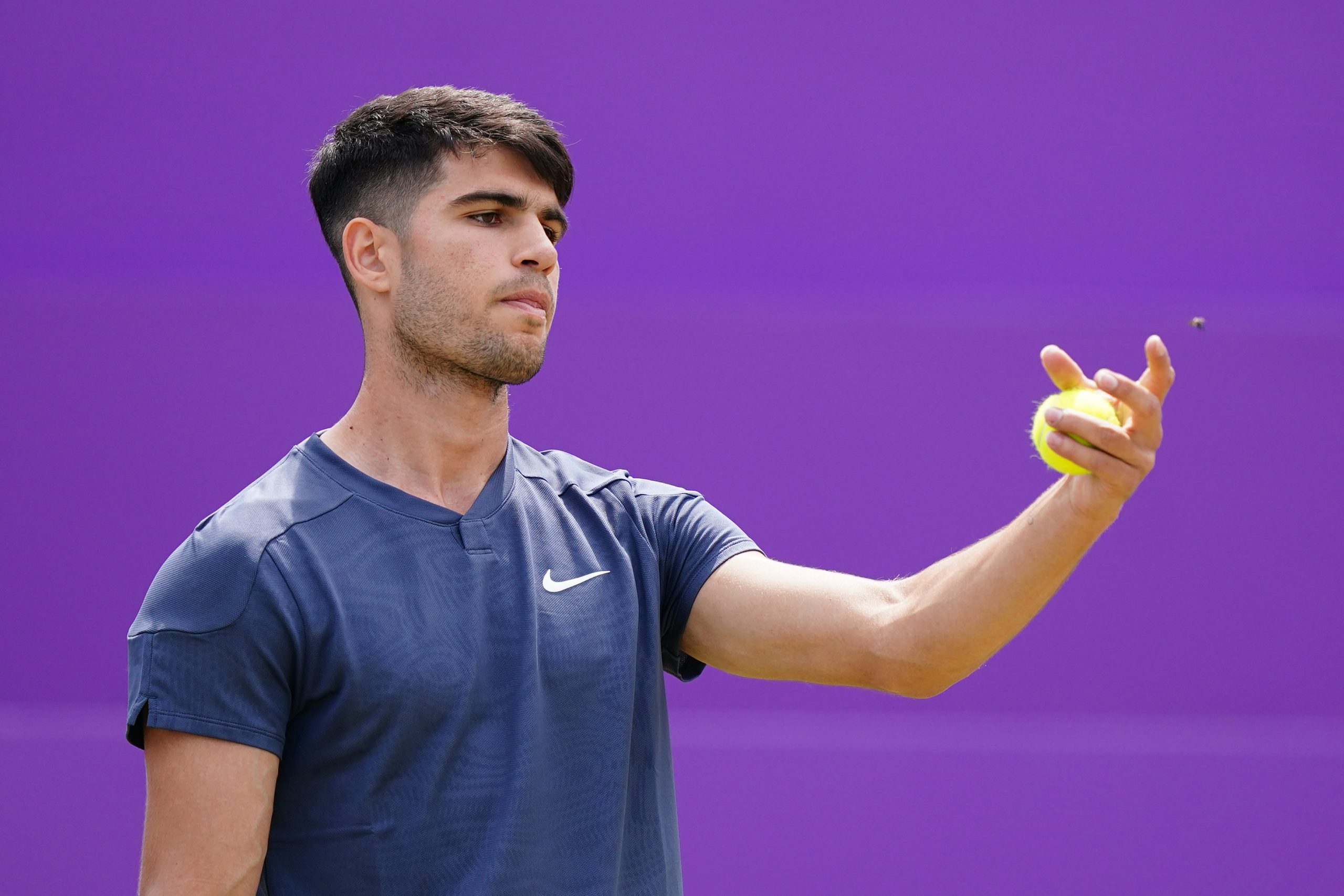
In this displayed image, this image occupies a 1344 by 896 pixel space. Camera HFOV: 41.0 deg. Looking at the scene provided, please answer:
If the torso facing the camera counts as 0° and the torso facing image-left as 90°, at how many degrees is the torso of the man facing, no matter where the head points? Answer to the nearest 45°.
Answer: approximately 315°
